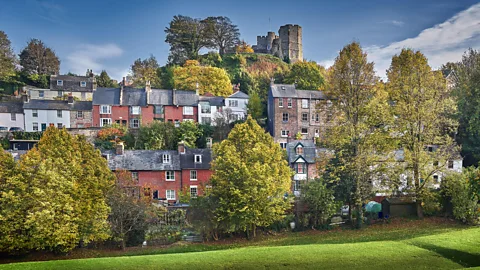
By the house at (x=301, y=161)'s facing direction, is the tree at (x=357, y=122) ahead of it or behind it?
ahead

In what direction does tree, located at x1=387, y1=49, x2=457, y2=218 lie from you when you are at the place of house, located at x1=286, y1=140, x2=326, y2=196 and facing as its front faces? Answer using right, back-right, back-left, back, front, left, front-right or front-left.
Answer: front-left

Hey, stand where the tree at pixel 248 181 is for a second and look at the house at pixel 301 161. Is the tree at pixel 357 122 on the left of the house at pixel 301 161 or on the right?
right

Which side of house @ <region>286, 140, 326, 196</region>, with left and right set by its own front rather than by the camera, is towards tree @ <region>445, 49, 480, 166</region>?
left

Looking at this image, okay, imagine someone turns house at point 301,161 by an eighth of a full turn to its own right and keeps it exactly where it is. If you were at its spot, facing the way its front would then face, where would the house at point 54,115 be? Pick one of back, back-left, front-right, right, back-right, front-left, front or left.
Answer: front-right

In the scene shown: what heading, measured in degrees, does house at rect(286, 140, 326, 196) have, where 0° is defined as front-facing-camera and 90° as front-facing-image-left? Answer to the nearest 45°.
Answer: approximately 0°

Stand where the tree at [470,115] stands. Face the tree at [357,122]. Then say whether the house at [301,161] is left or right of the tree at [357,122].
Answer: right

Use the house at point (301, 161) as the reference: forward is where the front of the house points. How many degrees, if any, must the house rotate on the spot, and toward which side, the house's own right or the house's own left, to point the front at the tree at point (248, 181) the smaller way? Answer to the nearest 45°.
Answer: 0° — it already faces it

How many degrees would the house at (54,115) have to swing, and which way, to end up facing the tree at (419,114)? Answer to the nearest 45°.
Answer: approximately 45° to its left

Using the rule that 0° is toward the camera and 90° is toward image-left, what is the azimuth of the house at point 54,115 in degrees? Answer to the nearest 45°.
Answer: approximately 0°

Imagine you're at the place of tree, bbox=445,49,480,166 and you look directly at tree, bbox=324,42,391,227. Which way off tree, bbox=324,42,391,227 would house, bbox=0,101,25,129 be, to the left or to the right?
right

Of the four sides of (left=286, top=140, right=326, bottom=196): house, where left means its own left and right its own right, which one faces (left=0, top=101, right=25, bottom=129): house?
right
